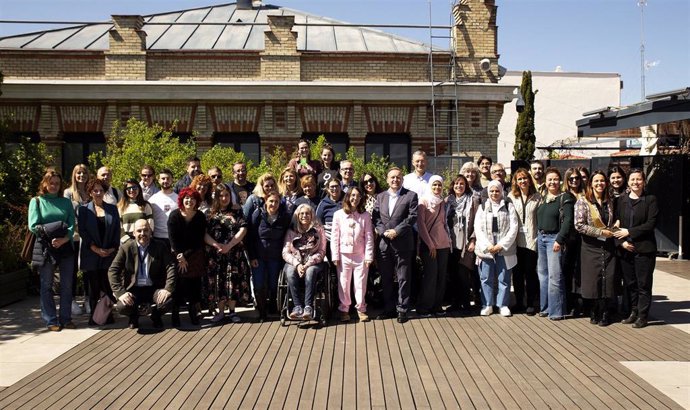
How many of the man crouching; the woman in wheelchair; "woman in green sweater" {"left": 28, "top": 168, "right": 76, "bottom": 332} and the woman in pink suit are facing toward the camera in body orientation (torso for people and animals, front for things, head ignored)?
4

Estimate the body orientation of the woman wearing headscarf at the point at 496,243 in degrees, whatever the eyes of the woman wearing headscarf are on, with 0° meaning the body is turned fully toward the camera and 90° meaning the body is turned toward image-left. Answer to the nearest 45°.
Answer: approximately 0°

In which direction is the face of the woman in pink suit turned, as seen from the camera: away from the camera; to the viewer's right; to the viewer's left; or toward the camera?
toward the camera

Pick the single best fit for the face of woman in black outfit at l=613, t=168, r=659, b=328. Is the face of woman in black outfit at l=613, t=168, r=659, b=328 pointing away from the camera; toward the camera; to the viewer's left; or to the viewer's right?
toward the camera

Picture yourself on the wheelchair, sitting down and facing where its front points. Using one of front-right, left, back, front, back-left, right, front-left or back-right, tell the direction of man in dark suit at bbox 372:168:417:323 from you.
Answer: left

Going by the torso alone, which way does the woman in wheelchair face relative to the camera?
toward the camera

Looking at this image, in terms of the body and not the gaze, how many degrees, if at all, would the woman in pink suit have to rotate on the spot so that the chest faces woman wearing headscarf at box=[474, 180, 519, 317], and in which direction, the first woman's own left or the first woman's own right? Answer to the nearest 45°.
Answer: approximately 90° to the first woman's own left

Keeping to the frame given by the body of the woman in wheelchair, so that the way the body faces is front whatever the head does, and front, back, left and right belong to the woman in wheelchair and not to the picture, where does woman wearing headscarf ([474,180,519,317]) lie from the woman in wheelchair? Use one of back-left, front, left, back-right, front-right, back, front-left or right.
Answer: left

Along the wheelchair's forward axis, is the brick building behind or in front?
behind

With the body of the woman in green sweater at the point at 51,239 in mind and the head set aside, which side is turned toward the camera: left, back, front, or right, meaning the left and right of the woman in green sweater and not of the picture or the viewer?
front

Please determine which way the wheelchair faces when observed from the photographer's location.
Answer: facing the viewer

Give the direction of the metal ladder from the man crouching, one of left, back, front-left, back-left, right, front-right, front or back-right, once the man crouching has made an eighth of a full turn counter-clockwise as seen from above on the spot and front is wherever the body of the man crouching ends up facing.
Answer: left

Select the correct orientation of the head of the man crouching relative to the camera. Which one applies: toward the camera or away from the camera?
toward the camera

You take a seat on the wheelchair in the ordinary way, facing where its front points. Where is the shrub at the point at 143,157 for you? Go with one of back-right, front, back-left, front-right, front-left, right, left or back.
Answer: back-right

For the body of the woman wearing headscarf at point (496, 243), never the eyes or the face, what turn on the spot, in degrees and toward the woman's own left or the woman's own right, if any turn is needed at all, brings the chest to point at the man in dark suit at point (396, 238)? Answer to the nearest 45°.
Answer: approximately 90° to the woman's own right

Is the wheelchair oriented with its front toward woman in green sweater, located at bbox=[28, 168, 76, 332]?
no

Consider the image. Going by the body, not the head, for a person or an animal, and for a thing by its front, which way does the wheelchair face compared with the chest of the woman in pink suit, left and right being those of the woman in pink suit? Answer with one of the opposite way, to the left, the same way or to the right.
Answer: the same way

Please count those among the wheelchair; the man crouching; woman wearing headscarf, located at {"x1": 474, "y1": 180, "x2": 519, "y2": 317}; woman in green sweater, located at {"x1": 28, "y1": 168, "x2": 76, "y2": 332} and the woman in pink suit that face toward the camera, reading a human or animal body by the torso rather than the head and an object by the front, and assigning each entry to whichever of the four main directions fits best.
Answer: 5

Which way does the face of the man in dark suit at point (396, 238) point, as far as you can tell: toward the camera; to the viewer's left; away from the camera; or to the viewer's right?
toward the camera

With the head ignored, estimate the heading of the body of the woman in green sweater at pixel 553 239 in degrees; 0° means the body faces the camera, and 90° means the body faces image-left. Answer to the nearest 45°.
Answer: approximately 45°
